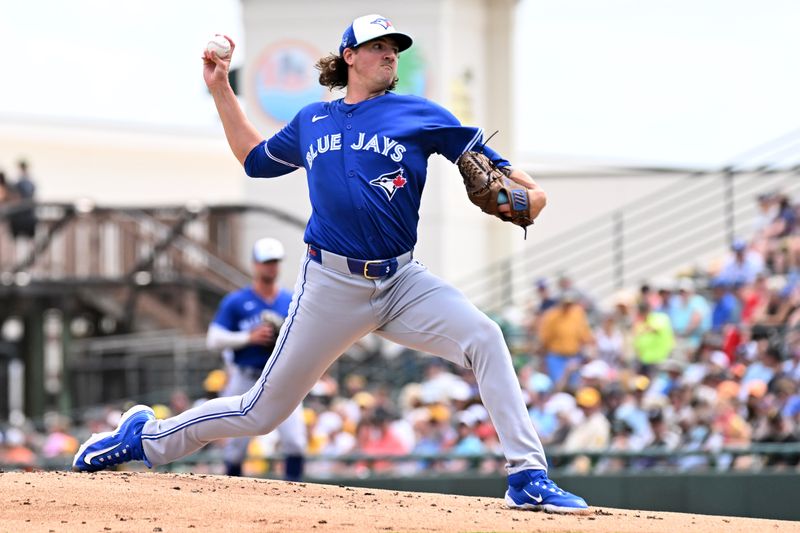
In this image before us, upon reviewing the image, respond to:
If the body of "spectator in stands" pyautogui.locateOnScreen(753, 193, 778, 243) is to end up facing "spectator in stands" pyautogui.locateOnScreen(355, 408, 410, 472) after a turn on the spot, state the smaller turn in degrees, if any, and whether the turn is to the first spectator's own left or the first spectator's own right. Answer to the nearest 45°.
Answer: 0° — they already face them

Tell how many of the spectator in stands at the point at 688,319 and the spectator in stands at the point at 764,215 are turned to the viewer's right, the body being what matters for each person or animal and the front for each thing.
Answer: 0

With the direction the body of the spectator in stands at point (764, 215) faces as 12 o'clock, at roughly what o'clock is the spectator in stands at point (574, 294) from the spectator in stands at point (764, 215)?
the spectator in stands at point (574, 294) is roughly at 1 o'clock from the spectator in stands at point (764, 215).

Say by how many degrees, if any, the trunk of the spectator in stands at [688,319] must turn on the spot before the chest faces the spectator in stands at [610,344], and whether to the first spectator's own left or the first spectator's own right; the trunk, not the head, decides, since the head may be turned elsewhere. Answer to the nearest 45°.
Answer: approximately 45° to the first spectator's own right

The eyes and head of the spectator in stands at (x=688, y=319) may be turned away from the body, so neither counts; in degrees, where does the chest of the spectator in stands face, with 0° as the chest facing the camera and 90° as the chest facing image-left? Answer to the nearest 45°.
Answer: approximately 45°

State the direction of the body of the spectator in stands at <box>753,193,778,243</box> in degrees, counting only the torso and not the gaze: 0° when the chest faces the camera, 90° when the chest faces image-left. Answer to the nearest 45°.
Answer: approximately 45°
